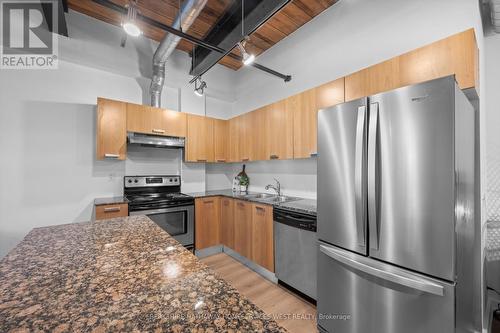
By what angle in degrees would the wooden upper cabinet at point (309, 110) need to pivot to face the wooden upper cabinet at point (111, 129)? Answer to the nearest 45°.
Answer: approximately 45° to its right

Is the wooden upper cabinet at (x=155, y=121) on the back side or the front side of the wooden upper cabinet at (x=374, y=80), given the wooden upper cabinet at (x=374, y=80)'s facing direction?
on the front side

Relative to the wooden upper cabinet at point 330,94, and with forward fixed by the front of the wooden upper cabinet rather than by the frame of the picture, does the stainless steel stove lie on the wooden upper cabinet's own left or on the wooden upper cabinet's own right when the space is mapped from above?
on the wooden upper cabinet's own right

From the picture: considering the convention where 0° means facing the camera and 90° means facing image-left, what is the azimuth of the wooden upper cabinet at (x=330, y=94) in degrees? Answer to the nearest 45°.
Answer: approximately 45°

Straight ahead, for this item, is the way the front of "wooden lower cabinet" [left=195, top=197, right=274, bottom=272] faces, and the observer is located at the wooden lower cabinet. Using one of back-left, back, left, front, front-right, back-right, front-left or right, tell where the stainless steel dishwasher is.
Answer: left

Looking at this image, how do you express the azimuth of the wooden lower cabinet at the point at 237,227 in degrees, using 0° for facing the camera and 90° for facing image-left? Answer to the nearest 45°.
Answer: approximately 45°

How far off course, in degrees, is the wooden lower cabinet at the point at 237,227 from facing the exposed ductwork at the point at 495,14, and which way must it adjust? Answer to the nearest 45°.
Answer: approximately 90° to its left

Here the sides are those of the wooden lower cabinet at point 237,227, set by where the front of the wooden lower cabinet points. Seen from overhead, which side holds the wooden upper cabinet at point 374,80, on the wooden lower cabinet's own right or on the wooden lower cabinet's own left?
on the wooden lower cabinet's own left

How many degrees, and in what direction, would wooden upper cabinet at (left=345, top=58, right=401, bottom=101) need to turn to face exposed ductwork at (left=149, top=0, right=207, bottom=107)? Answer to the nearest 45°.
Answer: approximately 45° to its right

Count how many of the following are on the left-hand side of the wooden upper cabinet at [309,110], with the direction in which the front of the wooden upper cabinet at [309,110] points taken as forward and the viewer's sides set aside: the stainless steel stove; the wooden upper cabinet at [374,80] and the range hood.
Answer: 1

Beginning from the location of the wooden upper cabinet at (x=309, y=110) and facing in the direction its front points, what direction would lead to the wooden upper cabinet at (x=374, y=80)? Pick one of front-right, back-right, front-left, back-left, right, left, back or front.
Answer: left
